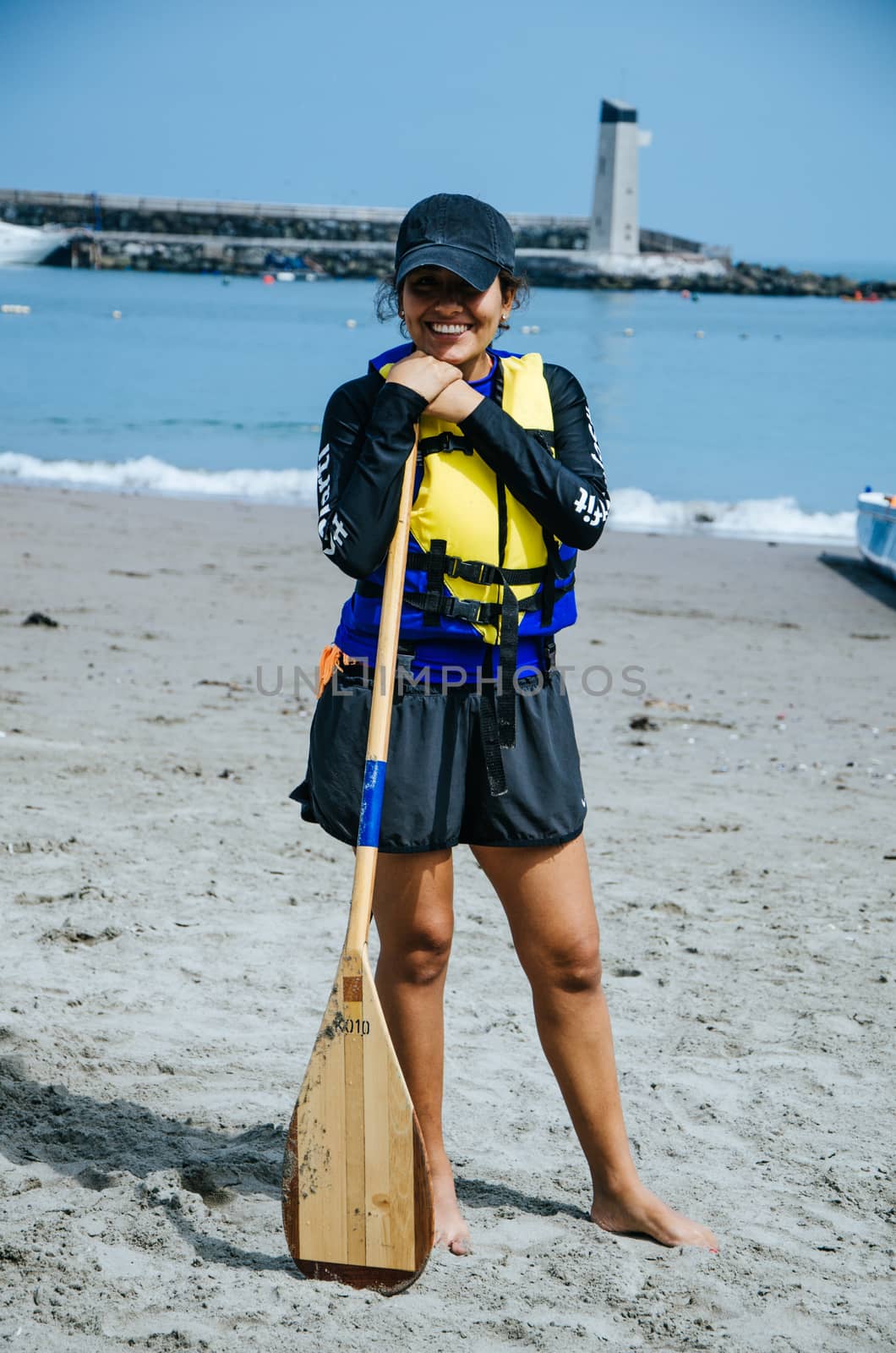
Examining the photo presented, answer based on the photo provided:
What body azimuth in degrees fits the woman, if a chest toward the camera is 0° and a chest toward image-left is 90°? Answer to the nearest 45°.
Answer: approximately 0°

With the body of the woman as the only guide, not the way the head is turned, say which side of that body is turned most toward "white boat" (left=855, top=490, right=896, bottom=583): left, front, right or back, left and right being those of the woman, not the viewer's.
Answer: back
